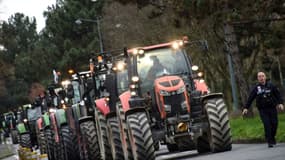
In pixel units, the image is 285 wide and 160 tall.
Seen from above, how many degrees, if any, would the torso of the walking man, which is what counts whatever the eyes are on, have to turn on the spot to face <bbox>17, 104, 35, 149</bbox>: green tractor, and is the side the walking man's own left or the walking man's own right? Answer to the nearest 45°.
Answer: approximately 135° to the walking man's own right

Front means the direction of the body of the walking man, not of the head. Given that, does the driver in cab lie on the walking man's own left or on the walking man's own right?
on the walking man's own right

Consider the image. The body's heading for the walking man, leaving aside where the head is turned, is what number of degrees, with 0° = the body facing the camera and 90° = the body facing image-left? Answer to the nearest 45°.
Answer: approximately 0°

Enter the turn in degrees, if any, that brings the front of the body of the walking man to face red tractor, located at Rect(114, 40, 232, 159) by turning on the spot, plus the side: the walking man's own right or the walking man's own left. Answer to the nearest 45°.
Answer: approximately 90° to the walking man's own right
